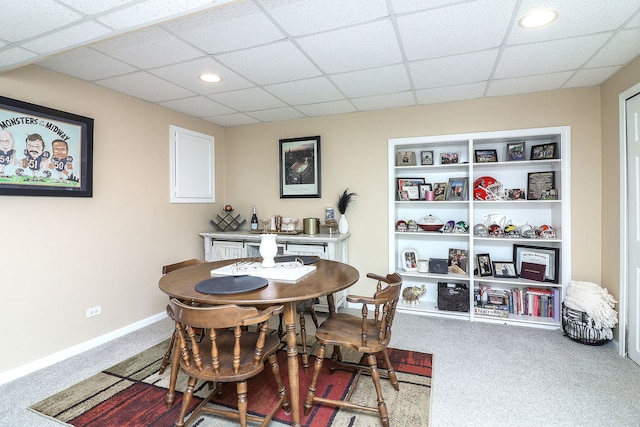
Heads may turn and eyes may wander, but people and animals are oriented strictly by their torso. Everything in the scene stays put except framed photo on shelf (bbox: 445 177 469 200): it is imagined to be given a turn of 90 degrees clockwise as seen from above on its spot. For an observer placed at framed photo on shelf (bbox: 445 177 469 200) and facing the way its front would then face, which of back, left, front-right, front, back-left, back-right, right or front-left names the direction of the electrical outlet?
front-left

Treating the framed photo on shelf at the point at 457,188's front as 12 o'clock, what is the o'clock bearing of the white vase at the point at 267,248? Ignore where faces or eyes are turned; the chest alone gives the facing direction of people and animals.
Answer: The white vase is roughly at 1 o'clock from the framed photo on shelf.

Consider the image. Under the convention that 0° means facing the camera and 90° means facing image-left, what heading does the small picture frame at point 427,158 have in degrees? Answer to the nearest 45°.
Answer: approximately 0°

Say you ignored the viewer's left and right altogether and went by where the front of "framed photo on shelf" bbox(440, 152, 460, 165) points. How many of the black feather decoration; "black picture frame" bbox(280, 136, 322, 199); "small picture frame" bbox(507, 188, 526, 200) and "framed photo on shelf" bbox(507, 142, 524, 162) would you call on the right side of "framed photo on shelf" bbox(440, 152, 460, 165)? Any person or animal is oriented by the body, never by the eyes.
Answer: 2

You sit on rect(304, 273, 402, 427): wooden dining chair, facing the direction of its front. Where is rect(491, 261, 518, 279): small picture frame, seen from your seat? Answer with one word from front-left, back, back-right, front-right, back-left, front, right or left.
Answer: back-right

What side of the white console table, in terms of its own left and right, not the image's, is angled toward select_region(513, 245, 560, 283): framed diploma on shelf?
left

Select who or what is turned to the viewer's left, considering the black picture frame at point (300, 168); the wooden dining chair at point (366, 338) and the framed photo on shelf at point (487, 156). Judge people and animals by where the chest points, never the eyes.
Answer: the wooden dining chair

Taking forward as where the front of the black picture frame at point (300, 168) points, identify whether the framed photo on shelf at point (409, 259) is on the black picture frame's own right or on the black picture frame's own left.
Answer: on the black picture frame's own left

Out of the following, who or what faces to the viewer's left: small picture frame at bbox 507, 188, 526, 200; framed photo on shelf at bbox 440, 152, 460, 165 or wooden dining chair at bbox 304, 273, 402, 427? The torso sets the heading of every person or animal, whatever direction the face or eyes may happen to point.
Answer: the wooden dining chair

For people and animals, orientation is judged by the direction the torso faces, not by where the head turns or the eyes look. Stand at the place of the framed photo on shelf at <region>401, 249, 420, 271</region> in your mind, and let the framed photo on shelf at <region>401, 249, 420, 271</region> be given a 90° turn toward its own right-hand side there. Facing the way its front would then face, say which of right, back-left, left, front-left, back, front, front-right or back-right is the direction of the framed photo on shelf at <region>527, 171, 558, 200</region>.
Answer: back

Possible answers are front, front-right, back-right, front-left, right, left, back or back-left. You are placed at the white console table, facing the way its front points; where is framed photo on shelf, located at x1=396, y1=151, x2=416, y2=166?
left
